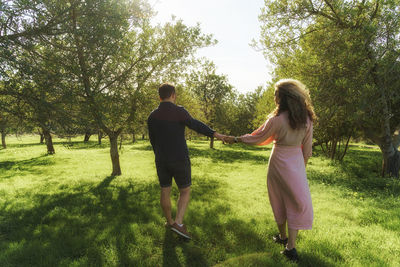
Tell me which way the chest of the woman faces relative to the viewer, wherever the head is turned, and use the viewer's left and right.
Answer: facing away from the viewer and to the left of the viewer

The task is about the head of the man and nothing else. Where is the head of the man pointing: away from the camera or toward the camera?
away from the camera

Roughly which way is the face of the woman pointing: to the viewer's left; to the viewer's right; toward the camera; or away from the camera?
away from the camera

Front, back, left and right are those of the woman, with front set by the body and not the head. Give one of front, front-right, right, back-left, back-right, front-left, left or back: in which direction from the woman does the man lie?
front-left

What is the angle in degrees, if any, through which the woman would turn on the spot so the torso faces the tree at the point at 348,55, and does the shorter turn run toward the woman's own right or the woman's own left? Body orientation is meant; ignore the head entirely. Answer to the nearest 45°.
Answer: approximately 45° to the woman's own right
